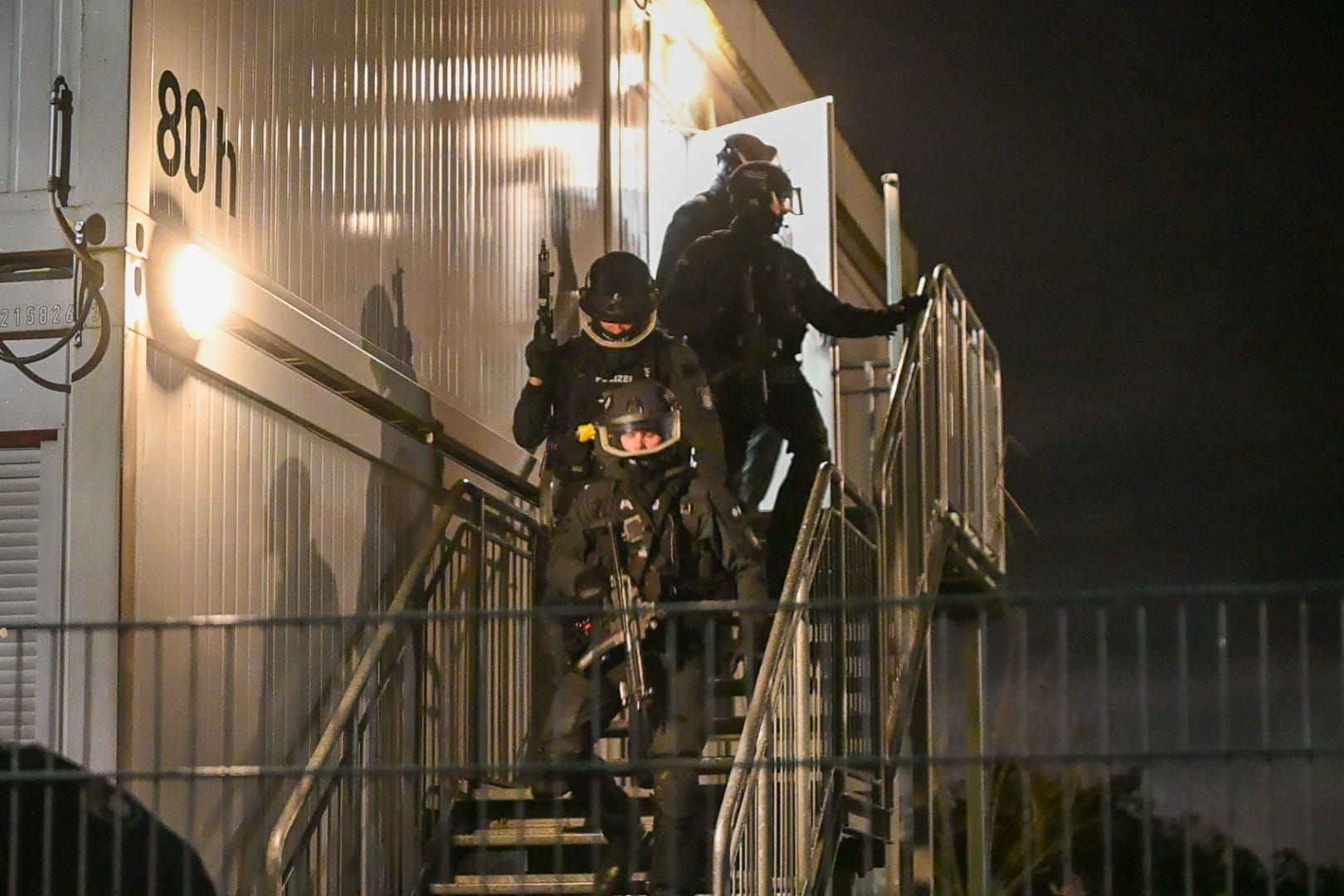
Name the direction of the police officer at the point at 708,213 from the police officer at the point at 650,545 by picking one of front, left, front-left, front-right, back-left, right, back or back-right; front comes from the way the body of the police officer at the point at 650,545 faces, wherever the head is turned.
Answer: back

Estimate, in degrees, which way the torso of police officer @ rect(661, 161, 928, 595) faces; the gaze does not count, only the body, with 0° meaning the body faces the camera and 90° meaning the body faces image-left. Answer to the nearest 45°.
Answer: approximately 315°

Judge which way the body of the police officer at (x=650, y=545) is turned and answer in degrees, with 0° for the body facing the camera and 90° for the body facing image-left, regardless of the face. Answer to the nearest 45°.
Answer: approximately 0°

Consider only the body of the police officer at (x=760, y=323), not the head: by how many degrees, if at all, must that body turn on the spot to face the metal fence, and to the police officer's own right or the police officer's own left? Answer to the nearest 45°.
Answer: approximately 45° to the police officer's own right

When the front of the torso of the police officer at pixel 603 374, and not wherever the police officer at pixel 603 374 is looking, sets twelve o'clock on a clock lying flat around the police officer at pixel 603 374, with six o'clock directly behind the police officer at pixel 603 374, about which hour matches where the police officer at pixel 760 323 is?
the police officer at pixel 760 323 is roughly at 7 o'clock from the police officer at pixel 603 374.

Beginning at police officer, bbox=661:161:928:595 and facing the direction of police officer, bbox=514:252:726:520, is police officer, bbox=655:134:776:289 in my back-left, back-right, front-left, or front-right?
back-right

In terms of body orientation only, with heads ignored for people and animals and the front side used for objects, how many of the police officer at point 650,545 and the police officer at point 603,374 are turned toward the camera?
2

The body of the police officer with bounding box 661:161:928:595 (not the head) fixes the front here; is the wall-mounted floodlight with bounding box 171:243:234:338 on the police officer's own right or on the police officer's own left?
on the police officer's own right

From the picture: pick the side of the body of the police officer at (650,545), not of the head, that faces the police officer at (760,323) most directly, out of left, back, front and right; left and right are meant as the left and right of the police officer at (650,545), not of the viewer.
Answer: back
